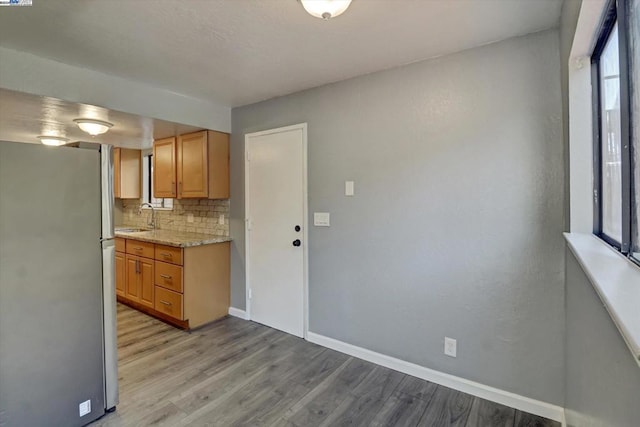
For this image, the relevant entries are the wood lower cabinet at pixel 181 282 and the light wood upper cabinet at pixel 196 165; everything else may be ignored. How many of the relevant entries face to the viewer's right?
0

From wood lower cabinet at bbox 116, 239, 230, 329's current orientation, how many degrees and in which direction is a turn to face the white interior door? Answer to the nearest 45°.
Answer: approximately 90° to its left

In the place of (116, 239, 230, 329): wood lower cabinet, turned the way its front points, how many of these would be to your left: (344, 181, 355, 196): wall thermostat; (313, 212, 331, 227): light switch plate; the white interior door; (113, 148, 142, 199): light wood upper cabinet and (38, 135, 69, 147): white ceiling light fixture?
3

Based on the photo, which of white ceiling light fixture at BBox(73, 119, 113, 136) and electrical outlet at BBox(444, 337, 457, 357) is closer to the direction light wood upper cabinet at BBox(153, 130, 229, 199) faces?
the white ceiling light fixture

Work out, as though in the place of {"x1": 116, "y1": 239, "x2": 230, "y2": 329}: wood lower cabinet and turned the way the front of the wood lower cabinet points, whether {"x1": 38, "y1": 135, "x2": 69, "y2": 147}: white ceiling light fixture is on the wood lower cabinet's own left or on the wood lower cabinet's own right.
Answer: on the wood lower cabinet's own right

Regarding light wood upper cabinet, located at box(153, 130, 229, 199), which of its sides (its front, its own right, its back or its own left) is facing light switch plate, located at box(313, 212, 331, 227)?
left

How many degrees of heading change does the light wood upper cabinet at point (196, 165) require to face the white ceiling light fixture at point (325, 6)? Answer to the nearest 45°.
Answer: approximately 45° to its left

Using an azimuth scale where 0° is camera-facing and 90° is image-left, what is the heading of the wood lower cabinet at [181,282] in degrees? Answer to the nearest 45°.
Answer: approximately 45°

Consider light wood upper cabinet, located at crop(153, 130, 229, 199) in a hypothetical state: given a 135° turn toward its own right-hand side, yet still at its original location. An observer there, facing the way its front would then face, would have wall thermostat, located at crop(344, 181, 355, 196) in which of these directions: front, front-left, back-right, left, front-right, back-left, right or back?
back-right

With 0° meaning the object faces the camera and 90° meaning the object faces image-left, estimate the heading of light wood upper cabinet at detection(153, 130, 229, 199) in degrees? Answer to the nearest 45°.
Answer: approximately 45°

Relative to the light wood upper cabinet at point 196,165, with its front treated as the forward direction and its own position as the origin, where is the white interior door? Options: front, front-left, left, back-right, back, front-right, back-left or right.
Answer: left

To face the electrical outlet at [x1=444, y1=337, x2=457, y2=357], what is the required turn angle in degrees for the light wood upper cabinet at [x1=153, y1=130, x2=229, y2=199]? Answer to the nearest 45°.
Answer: approximately 90° to its left

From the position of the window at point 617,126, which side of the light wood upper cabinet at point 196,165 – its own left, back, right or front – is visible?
left

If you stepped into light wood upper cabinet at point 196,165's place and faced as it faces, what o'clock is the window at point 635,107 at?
The window is roughly at 10 o'clock from the light wood upper cabinet.

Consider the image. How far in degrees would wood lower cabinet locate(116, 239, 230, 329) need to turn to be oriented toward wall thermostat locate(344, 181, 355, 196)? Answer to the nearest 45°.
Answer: approximately 90° to its left
